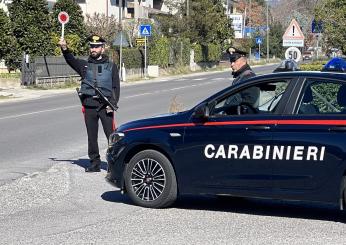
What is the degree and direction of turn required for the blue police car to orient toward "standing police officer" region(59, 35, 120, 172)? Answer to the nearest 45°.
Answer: approximately 45° to its right

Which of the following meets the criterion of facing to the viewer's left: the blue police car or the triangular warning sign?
the blue police car

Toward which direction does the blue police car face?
to the viewer's left

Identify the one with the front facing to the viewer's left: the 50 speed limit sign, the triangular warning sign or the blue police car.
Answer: the blue police car
